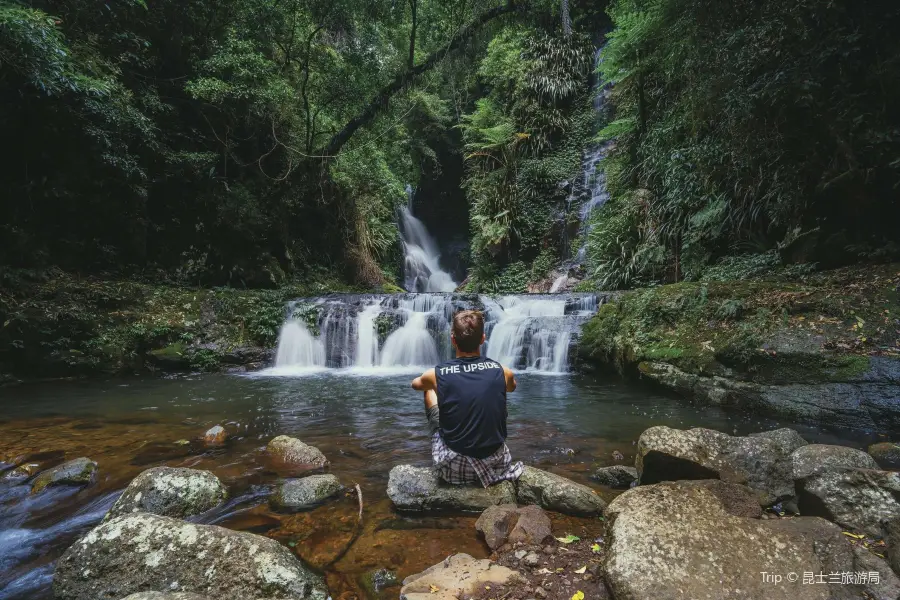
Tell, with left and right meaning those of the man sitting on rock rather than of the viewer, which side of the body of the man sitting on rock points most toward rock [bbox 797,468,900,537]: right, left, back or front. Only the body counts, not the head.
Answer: right

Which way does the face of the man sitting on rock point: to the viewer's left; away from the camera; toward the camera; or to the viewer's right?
away from the camera

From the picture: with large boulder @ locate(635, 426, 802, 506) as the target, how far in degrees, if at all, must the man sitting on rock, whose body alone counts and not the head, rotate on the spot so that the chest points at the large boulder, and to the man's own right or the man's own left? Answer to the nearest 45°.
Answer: approximately 90° to the man's own right

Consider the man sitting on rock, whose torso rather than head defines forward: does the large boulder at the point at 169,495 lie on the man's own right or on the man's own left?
on the man's own left

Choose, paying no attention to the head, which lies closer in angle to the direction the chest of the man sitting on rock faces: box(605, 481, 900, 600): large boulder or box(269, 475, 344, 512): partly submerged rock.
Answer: the partly submerged rock

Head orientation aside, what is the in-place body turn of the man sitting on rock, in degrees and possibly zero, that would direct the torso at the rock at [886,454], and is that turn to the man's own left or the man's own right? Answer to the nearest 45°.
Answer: approximately 90° to the man's own right

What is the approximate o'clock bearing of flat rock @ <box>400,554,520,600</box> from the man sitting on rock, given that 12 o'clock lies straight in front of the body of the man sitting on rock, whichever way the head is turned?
The flat rock is roughly at 6 o'clock from the man sitting on rock.

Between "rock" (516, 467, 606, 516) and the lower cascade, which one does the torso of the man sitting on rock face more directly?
the lower cascade

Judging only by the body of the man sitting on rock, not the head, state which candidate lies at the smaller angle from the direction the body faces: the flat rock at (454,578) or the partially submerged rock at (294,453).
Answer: the partially submerged rock

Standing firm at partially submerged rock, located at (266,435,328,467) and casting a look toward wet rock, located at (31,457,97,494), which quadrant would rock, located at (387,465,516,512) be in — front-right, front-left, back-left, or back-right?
back-left

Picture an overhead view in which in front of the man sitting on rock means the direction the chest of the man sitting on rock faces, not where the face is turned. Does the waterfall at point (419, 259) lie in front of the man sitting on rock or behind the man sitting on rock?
in front

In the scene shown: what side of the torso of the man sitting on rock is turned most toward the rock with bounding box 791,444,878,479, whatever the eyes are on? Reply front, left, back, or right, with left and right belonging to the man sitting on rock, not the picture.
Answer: right

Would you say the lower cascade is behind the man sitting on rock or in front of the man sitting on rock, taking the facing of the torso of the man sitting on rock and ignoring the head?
in front

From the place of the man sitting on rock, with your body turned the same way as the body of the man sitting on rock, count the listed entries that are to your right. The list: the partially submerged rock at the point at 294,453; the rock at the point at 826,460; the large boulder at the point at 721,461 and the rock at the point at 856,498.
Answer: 3

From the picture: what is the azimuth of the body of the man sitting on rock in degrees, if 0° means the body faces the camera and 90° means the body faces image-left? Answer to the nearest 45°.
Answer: approximately 180°
